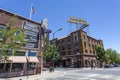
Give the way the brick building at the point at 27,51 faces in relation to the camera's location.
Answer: facing the viewer and to the right of the viewer
